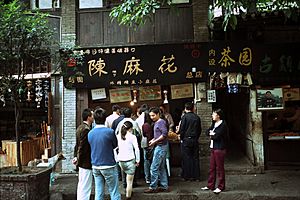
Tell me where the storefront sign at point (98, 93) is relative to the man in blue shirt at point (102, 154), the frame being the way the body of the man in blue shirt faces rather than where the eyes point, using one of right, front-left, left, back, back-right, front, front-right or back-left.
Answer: front

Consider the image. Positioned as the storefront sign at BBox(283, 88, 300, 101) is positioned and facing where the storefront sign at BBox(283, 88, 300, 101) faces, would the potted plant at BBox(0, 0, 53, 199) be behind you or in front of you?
in front

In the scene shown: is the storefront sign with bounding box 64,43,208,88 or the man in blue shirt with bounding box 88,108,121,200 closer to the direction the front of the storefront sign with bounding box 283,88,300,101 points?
the man in blue shirt

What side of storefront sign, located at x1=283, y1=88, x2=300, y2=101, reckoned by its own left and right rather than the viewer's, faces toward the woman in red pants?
front

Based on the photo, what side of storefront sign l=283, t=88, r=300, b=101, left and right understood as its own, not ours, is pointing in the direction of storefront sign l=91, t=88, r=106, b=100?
right

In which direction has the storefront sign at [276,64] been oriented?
toward the camera

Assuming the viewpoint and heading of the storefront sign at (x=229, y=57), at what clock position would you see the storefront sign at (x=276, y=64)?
the storefront sign at (x=276, y=64) is roughly at 9 o'clock from the storefront sign at (x=229, y=57).

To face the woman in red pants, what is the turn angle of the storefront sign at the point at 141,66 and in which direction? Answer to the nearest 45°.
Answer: approximately 45° to its left

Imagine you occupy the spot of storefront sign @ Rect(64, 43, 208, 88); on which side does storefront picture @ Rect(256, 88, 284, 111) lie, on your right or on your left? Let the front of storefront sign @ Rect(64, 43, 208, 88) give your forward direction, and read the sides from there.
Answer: on your left

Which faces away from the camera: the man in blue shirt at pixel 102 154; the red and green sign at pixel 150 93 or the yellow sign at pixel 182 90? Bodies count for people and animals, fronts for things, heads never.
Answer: the man in blue shirt

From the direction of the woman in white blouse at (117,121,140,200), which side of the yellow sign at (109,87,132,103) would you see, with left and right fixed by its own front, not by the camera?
front

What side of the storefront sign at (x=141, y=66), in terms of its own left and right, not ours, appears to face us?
front

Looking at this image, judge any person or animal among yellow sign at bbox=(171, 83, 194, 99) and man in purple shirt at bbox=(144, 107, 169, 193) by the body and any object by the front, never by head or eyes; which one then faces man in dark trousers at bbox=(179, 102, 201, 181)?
the yellow sign
